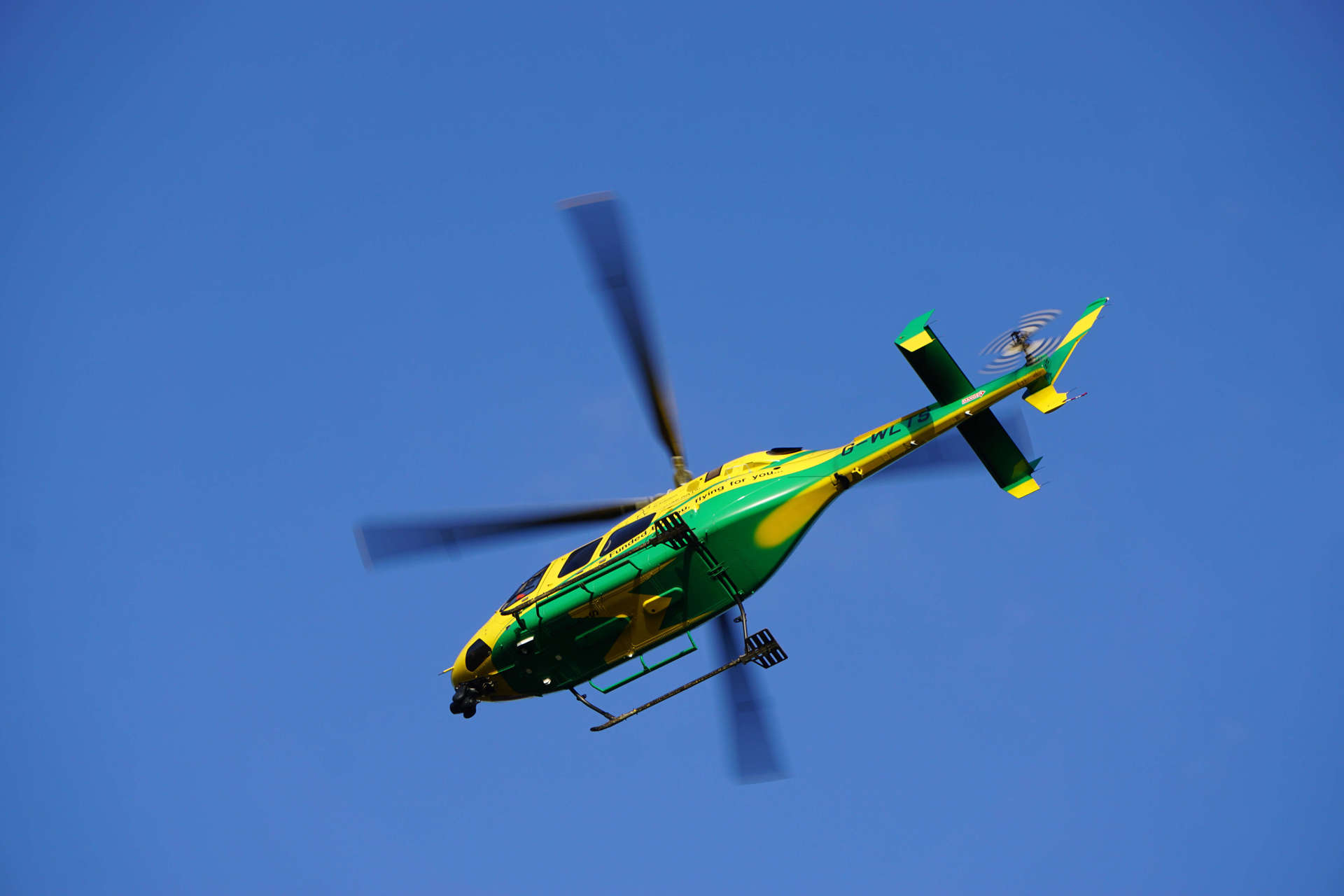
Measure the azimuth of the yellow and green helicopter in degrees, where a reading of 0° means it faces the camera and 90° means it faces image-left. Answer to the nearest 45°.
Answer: approximately 90°
